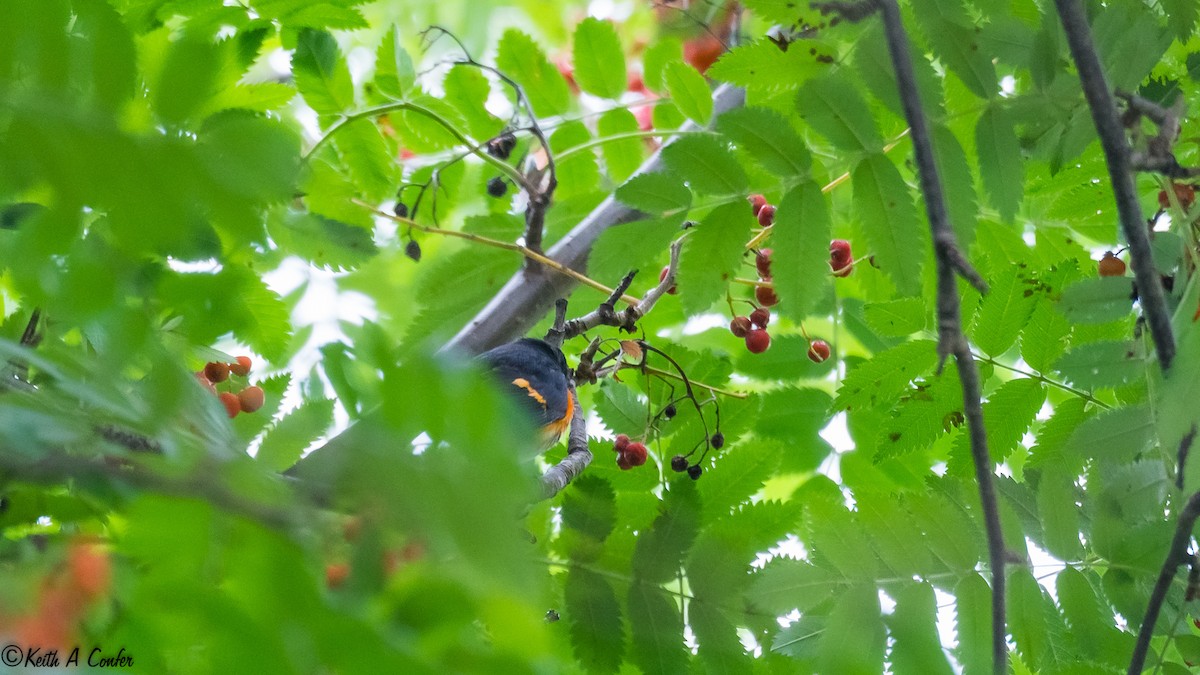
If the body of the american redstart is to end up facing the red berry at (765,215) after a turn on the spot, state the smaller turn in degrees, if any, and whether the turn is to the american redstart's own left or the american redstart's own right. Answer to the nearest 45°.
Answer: approximately 45° to the american redstart's own right

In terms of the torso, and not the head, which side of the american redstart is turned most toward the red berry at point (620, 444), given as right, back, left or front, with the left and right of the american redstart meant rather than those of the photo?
right

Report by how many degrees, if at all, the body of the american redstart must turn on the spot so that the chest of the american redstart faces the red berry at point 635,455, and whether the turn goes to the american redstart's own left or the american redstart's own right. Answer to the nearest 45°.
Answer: approximately 90° to the american redstart's own right

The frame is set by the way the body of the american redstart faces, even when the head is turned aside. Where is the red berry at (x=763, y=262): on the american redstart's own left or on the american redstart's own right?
on the american redstart's own right

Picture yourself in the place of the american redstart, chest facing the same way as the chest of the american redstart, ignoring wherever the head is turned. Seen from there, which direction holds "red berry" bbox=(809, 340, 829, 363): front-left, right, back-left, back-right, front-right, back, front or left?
front-right

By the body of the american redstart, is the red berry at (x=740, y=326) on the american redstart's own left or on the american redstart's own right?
on the american redstart's own right

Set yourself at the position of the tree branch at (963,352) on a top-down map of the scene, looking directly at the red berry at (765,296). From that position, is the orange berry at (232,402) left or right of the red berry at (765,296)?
left

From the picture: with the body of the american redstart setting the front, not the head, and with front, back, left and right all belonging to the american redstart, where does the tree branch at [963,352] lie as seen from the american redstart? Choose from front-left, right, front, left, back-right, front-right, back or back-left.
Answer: right
